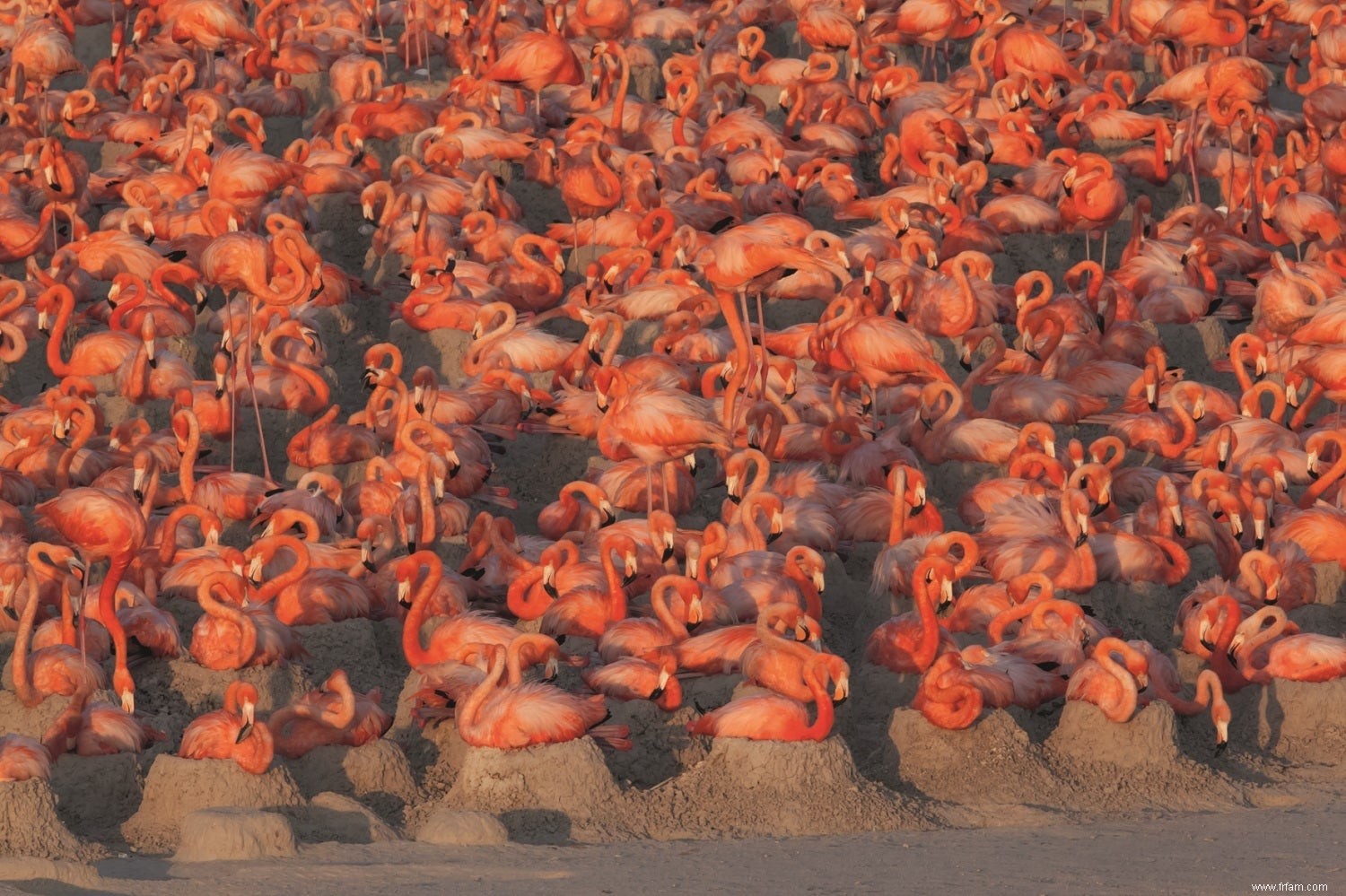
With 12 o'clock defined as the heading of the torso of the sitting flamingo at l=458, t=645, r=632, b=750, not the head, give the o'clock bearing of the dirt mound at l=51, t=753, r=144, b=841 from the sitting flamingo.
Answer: The dirt mound is roughly at 12 o'clock from the sitting flamingo.

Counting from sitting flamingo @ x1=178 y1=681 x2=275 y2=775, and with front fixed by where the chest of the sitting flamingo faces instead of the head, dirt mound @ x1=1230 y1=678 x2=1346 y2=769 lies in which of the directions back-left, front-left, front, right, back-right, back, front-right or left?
front-left

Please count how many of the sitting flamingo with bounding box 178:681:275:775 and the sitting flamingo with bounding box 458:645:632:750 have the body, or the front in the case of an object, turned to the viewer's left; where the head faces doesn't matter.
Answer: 1

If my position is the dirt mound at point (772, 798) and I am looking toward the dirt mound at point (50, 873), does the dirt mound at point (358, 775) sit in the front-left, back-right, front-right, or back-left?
front-right

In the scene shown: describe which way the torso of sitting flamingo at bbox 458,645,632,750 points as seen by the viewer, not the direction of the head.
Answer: to the viewer's left

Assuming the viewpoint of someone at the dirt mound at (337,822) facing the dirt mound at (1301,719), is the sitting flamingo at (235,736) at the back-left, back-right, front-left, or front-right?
back-left

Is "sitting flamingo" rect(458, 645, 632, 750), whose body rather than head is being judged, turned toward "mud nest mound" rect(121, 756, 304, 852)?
yes

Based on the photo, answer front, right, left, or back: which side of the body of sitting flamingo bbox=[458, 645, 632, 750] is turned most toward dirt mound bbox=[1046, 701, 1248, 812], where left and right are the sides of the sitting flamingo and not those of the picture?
back

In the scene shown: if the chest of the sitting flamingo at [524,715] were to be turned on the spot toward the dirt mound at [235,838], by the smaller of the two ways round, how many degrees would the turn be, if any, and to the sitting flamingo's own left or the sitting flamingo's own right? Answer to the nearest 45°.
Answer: approximately 45° to the sitting flamingo's own left

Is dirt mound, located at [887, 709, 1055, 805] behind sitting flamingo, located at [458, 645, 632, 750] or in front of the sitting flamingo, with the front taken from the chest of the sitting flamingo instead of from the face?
behind

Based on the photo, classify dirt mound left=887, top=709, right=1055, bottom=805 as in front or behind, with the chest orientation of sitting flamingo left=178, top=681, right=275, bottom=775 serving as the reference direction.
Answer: in front

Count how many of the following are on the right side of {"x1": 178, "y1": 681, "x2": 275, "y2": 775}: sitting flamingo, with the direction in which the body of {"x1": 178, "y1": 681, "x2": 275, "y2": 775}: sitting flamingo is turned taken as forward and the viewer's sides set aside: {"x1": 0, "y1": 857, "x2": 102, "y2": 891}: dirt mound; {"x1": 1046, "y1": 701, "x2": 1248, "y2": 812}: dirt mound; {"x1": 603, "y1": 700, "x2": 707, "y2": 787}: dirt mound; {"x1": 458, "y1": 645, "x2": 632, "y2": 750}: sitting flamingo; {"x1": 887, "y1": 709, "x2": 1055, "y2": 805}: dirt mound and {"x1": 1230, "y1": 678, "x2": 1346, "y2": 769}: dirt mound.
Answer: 1
